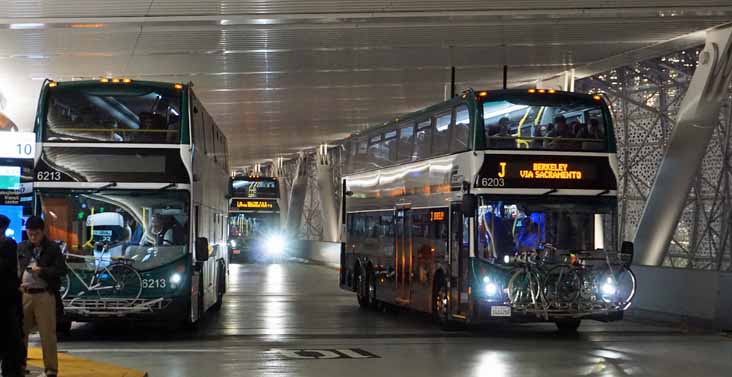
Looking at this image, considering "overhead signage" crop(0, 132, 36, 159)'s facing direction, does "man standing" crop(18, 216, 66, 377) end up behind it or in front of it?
in front

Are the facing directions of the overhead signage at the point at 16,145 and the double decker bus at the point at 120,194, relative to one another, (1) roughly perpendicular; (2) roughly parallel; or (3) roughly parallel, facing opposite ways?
roughly parallel

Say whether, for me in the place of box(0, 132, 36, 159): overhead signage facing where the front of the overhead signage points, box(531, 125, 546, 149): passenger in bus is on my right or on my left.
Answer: on my left

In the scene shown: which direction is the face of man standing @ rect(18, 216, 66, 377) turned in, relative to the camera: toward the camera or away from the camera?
toward the camera

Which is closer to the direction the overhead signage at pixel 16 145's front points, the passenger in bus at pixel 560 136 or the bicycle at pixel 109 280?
the bicycle

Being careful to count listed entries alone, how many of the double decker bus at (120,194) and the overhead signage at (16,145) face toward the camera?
2

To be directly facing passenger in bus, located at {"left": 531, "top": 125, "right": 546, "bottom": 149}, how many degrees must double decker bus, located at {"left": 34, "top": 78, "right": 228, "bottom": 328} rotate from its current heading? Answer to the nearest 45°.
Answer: approximately 90° to its left

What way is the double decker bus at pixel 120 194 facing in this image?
toward the camera

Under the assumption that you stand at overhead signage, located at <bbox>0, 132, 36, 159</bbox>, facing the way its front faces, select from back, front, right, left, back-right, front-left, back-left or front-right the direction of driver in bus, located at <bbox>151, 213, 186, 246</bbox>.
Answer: back-left

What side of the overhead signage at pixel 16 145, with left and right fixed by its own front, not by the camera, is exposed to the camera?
front

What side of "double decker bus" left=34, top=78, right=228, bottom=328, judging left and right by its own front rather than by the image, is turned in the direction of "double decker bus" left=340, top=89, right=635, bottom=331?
left
